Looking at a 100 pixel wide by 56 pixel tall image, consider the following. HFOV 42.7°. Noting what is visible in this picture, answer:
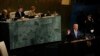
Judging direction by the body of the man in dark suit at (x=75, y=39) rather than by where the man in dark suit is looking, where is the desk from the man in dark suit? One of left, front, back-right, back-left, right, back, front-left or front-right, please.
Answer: right

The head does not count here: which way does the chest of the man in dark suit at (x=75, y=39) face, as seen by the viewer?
toward the camera

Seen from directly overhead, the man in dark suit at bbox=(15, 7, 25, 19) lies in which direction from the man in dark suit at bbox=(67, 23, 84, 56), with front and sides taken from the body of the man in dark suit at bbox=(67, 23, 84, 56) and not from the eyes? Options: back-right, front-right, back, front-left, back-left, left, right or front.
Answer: right
